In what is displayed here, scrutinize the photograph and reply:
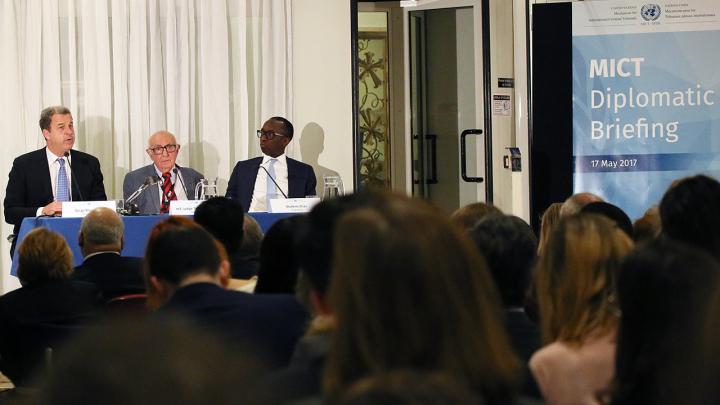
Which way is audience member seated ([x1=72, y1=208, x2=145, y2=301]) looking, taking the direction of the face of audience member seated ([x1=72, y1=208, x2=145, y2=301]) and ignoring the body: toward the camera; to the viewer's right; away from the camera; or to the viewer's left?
away from the camera

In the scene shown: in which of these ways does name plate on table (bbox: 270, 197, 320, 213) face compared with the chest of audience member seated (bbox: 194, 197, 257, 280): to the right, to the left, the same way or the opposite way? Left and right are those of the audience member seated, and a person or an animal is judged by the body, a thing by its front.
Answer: the opposite way

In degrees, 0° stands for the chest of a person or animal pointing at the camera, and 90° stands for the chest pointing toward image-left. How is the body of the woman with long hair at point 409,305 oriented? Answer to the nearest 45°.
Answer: approximately 180°

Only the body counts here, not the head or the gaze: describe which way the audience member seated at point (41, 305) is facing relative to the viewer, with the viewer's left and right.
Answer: facing away from the viewer

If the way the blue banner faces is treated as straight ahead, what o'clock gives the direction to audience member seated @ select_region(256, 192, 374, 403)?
The audience member seated is roughly at 12 o'clock from the blue banner.

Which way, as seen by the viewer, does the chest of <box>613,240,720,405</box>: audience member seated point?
away from the camera

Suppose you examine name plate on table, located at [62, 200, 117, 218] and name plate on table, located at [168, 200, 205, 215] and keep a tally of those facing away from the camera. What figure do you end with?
0

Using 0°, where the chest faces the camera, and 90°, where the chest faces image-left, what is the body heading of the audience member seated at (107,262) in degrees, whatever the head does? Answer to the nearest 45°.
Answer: approximately 180°

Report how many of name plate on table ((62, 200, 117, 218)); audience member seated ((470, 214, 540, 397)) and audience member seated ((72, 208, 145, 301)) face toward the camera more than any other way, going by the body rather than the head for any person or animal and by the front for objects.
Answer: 1

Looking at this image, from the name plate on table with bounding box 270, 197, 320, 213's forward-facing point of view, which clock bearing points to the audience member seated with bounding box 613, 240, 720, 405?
The audience member seated is roughly at 12 o'clock from the name plate on table.

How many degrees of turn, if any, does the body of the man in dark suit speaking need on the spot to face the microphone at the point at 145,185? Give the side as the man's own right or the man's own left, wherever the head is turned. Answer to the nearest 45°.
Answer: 0° — they already face it

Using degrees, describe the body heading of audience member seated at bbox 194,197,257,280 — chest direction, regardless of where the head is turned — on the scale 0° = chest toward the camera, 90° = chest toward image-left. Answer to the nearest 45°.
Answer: approximately 180°
